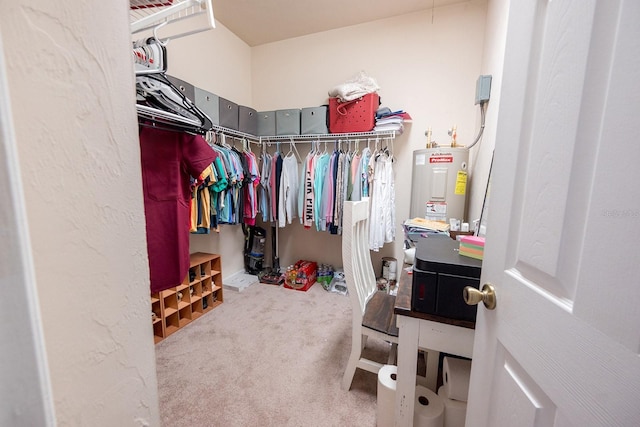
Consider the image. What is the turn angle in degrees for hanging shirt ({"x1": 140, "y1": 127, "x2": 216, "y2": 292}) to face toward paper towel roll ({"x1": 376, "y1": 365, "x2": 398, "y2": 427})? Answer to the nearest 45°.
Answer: approximately 45° to its left

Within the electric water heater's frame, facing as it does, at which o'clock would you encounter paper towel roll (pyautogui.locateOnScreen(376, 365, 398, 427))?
The paper towel roll is roughly at 12 o'clock from the electric water heater.

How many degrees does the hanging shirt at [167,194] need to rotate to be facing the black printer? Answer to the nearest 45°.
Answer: approximately 45° to its left

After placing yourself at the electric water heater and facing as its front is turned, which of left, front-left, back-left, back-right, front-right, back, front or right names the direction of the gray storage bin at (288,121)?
right

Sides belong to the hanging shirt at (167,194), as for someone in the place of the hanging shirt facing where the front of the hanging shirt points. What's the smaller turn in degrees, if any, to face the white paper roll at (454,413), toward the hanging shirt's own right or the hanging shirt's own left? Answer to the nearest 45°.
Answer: approximately 45° to the hanging shirt's own left

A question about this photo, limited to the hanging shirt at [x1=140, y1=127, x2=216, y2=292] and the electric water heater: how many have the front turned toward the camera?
2

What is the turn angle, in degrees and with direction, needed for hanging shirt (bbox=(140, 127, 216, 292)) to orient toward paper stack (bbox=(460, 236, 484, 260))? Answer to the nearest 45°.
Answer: approximately 45° to its left

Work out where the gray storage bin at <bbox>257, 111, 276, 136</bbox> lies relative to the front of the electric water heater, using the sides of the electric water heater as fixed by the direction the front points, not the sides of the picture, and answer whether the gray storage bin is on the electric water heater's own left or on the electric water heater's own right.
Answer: on the electric water heater's own right

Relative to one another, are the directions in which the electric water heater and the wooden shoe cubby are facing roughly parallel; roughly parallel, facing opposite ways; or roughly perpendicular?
roughly perpendicular

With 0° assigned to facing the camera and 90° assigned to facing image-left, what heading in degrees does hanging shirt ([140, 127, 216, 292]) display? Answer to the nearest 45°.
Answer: approximately 0°

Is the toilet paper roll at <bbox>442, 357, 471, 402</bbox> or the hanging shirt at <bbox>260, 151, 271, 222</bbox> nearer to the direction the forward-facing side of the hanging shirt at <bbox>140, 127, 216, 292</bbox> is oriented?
the toilet paper roll

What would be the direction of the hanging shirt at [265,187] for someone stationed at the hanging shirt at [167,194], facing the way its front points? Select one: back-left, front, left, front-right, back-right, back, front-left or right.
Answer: back-left

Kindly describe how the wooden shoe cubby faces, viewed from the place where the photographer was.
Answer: facing the viewer and to the right of the viewer
